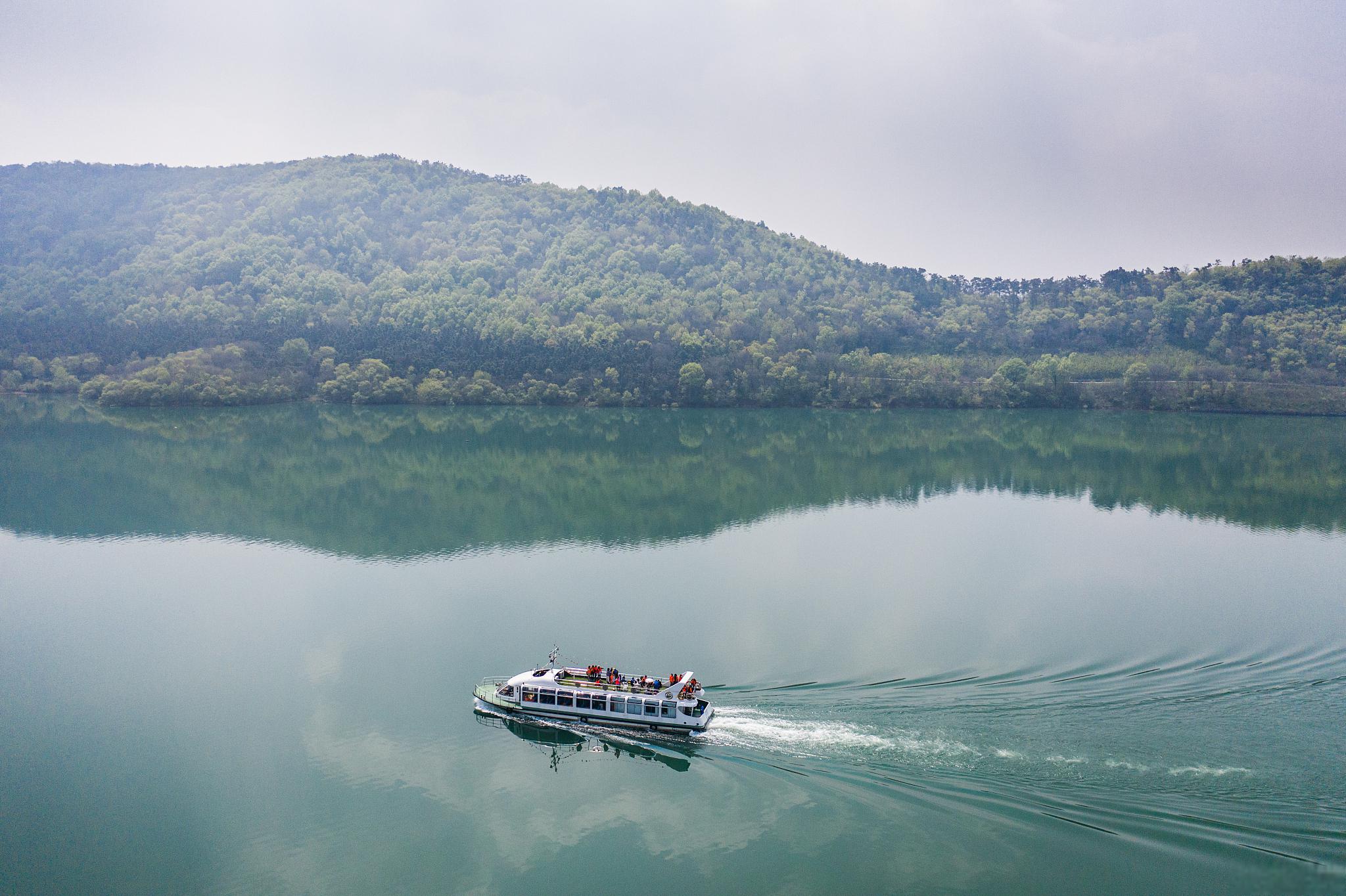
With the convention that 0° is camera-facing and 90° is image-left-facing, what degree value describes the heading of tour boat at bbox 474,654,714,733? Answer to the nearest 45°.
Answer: approximately 90°
